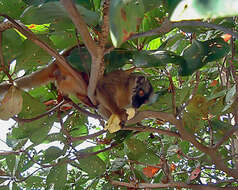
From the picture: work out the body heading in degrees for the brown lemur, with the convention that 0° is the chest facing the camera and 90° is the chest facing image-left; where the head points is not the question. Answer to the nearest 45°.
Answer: approximately 270°
